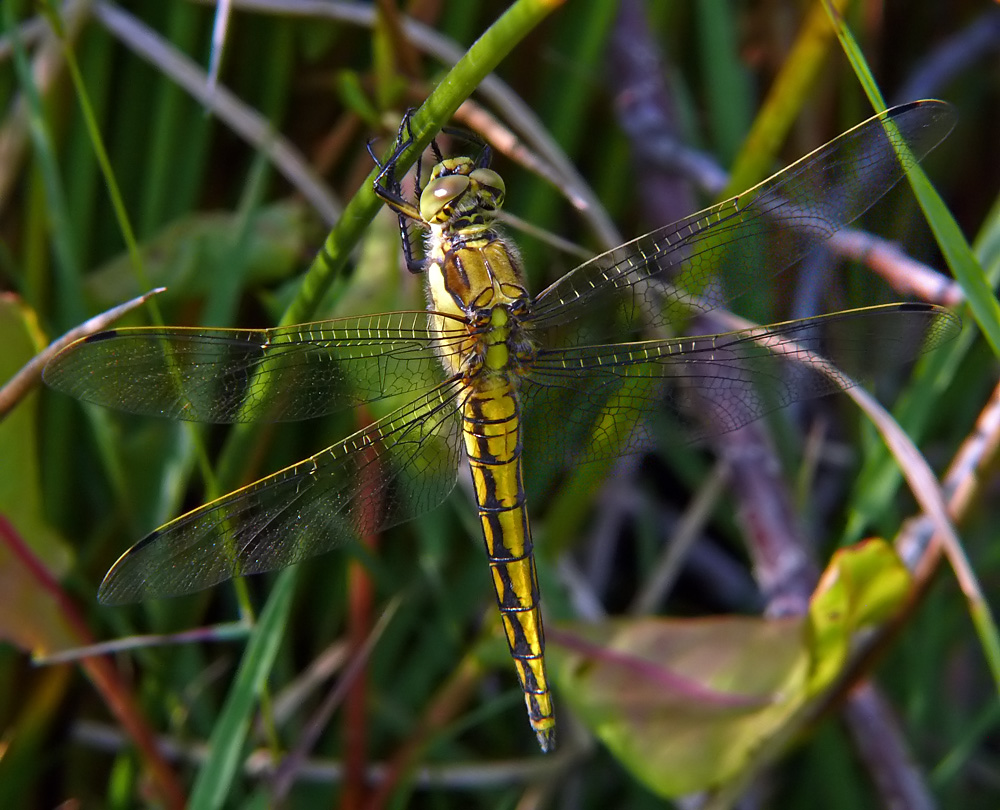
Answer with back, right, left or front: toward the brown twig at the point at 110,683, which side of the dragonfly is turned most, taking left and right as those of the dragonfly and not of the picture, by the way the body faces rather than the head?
left

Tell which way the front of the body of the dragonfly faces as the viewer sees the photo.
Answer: away from the camera
